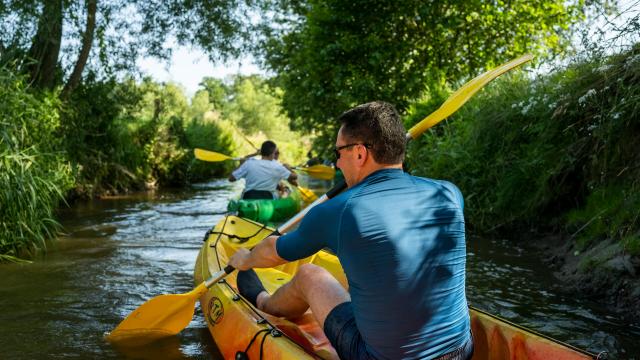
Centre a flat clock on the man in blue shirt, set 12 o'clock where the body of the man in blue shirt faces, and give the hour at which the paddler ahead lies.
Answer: The paddler ahead is roughly at 1 o'clock from the man in blue shirt.

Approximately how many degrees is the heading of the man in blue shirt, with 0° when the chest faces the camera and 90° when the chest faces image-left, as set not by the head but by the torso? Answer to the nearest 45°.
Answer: approximately 135°

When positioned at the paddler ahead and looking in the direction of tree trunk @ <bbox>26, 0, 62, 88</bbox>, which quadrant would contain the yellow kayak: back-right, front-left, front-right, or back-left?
back-left

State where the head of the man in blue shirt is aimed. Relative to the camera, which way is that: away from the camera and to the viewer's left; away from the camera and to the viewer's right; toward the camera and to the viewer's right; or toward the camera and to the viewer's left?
away from the camera and to the viewer's left
